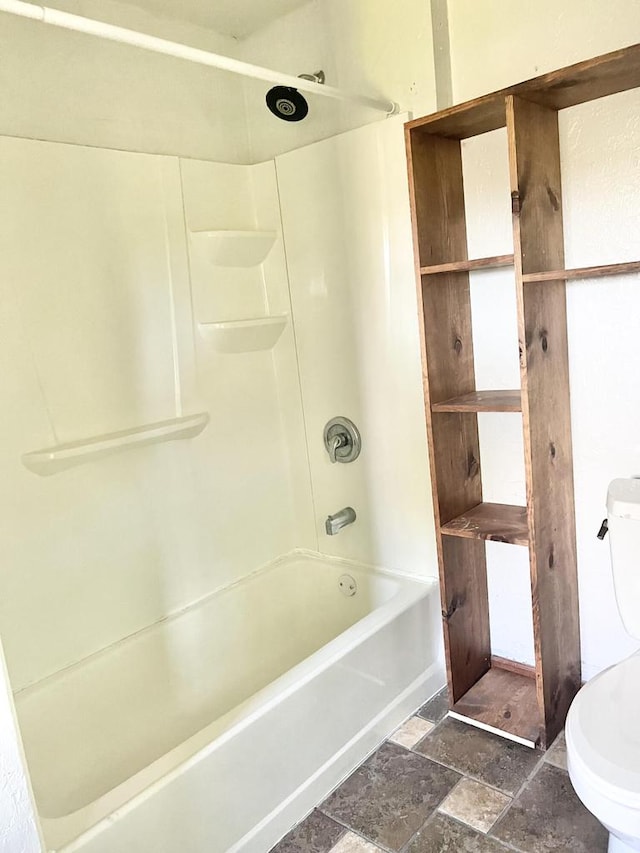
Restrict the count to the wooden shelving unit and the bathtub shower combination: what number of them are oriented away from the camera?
0

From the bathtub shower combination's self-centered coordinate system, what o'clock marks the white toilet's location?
The white toilet is roughly at 12 o'clock from the bathtub shower combination.

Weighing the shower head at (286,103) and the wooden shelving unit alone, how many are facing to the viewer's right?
0

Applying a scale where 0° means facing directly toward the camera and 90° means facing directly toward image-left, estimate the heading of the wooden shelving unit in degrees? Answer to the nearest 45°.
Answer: approximately 45°

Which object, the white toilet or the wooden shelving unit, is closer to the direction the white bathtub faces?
the white toilet

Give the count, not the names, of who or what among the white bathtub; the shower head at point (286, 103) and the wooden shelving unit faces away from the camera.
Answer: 0

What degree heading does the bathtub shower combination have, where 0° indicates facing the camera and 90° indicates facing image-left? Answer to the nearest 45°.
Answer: approximately 315°

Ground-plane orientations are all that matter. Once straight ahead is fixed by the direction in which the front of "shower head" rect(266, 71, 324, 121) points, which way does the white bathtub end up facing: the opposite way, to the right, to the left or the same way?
to the left
